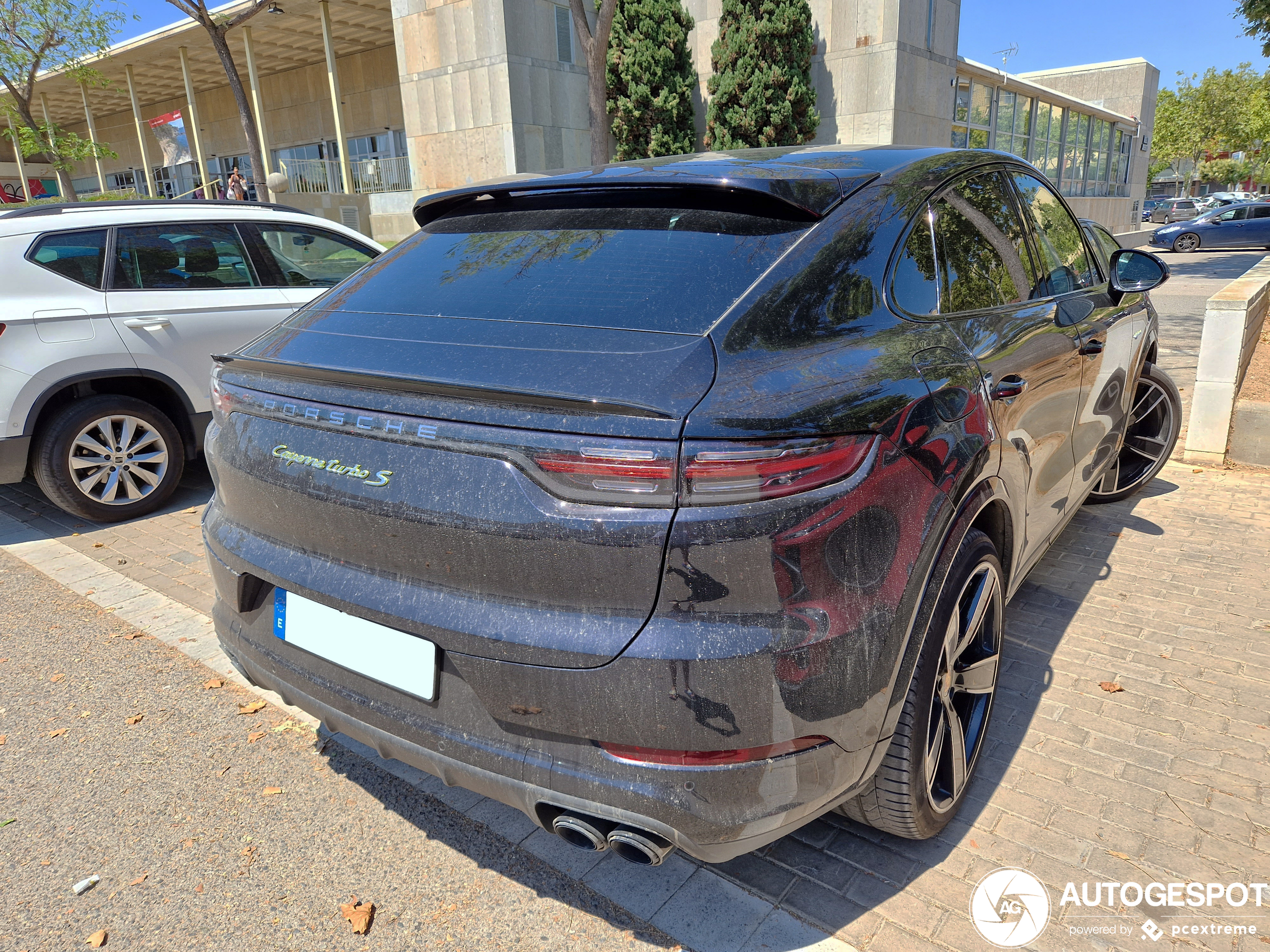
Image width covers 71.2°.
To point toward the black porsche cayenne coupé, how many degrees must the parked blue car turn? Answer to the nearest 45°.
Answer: approximately 90° to its left

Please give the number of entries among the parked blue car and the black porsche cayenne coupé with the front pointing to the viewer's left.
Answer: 1

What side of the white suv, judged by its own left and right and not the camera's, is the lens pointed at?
right

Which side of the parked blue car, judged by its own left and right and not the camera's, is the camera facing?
left

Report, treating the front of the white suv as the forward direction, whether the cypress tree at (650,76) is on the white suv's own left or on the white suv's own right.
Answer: on the white suv's own left

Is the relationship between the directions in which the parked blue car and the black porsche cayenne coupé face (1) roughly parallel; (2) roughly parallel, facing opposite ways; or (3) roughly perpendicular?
roughly perpendicular

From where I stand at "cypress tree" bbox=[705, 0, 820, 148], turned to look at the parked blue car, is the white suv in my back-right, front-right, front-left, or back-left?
back-right

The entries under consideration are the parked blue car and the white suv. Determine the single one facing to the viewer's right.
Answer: the white suv

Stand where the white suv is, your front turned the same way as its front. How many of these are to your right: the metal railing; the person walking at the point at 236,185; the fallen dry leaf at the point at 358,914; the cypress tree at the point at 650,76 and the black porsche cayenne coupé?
2

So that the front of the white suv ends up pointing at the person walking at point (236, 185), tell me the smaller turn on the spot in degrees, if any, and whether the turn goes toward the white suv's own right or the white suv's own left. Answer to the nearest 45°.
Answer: approximately 90° to the white suv's own left

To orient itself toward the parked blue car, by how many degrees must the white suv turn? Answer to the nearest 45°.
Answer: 0° — it already faces it

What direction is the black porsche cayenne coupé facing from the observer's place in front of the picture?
facing away from the viewer and to the right of the viewer
